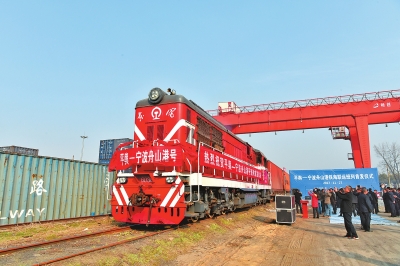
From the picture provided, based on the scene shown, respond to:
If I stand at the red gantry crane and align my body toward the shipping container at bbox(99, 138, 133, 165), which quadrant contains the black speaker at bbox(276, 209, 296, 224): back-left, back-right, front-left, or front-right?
front-left

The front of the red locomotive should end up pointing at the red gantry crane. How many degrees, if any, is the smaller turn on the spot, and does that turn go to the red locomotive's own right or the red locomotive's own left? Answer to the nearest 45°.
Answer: approximately 180°

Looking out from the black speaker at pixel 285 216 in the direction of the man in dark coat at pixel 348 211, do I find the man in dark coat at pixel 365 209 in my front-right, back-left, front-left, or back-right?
front-left

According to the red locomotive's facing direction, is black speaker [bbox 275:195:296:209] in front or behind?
behind

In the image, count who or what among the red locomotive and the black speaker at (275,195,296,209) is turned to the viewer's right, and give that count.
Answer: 0

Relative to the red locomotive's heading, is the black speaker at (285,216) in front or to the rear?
to the rear

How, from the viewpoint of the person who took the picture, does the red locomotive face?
facing the viewer and to the left of the viewer

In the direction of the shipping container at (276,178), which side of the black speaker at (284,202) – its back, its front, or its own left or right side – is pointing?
back

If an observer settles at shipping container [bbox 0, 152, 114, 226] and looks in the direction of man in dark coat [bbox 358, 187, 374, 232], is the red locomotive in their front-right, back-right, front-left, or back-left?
front-left

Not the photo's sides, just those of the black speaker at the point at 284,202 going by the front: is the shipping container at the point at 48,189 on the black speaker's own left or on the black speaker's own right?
on the black speaker's own right

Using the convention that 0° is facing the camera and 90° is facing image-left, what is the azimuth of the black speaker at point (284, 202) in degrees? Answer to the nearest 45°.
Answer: approximately 0°

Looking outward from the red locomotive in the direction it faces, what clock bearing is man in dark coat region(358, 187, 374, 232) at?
The man in dark coat is roughly at 7 o'clock from the red locomotive.
